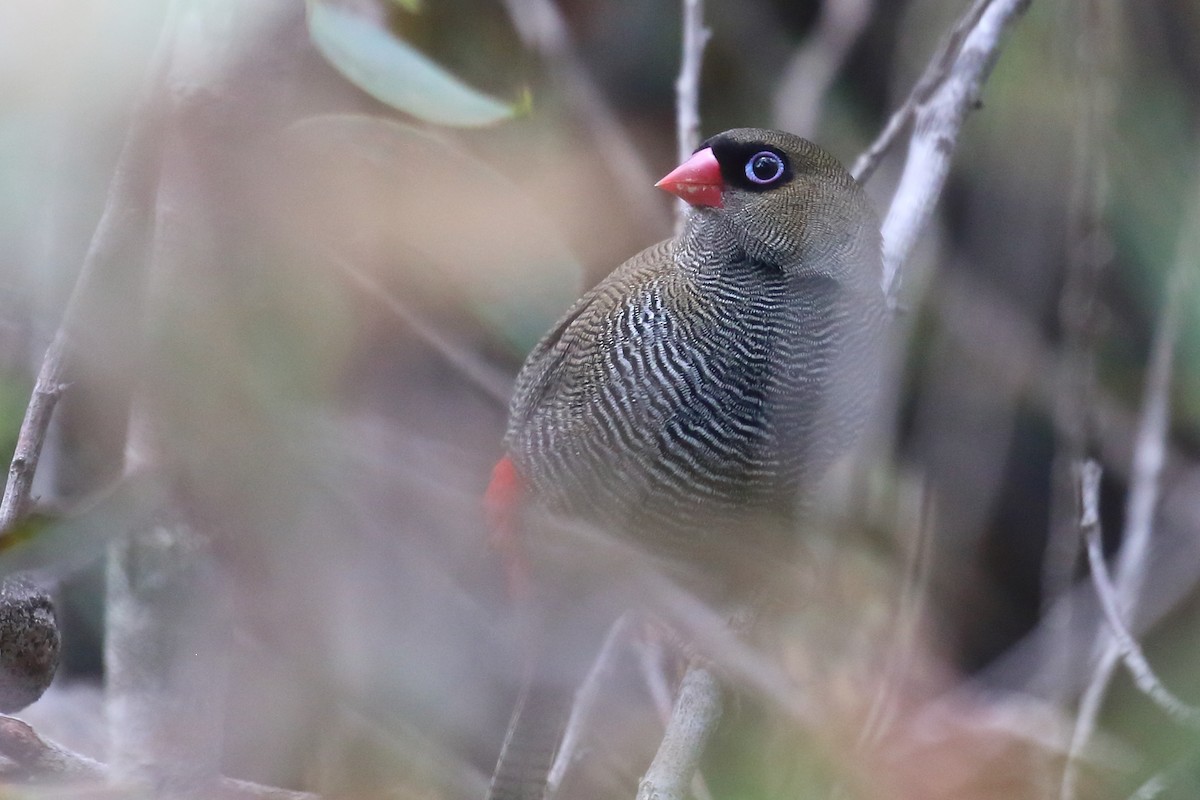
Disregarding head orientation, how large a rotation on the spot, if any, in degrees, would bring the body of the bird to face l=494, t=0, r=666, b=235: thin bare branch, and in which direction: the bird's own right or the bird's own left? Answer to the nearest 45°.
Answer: approximately 135° to the bird's own left

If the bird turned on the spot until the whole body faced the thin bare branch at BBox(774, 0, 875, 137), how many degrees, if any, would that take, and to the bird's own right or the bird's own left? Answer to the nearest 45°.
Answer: approximately 135° to the bird's own left

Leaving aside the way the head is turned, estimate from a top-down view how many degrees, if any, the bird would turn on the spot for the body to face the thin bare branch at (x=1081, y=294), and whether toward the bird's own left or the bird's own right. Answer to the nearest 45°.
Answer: approximately 90° to the bird's own left

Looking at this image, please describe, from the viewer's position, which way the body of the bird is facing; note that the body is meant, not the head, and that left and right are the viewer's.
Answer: facing the viewer and to the right of the viewer
